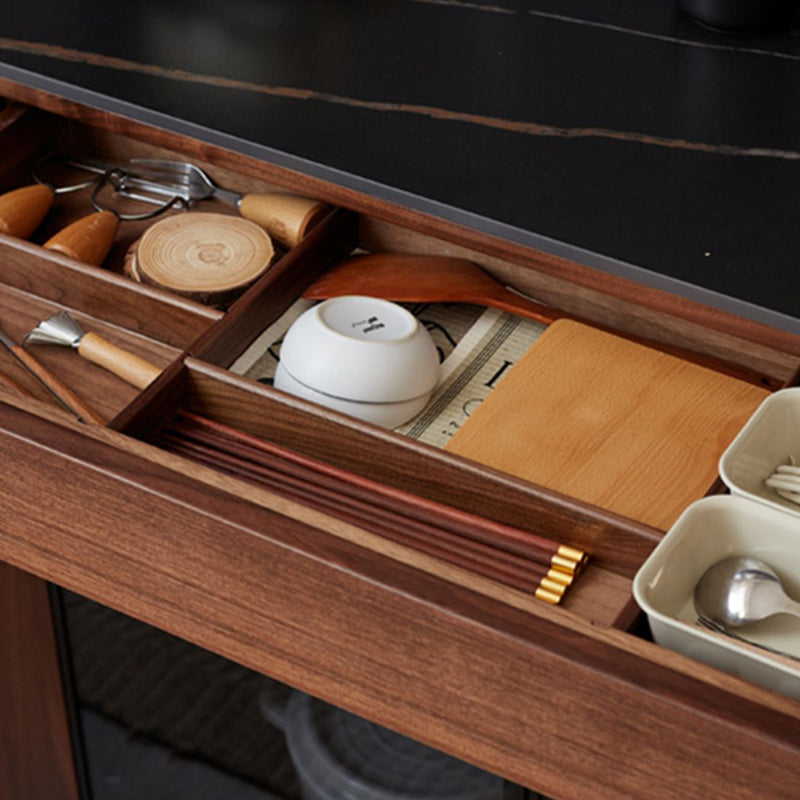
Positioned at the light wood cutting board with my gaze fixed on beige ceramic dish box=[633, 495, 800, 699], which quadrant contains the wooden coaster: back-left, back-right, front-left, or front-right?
back-right

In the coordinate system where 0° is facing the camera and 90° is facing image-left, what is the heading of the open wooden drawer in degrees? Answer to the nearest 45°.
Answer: approximately 45°
